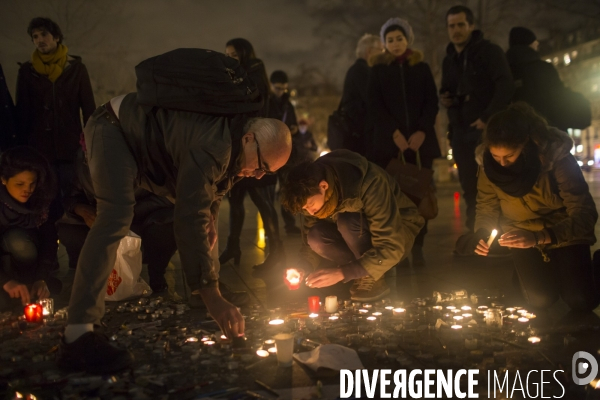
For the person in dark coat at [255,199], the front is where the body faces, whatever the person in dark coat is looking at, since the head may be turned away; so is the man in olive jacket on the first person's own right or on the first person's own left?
on the first person's own left

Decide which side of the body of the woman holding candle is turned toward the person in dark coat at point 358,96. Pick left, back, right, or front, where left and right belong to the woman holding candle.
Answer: right

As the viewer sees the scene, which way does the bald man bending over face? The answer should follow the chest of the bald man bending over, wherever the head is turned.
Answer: to the viewer's right

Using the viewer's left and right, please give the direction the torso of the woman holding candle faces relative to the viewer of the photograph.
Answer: facing the viewer and to the left of the viewer

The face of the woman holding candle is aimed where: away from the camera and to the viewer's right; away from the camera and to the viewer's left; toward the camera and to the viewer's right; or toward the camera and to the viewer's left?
toward the camera and to the viewer's left

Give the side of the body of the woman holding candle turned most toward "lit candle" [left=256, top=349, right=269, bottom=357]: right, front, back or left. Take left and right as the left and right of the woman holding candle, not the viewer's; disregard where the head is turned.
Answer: front

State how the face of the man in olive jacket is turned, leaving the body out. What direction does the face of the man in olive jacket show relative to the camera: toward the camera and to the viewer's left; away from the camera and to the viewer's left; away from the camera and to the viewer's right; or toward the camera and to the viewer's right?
toward the camera and to the viewer's left

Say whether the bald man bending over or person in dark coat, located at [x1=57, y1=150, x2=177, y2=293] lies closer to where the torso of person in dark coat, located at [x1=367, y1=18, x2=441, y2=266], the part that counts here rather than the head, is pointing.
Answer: the bald man bending over
